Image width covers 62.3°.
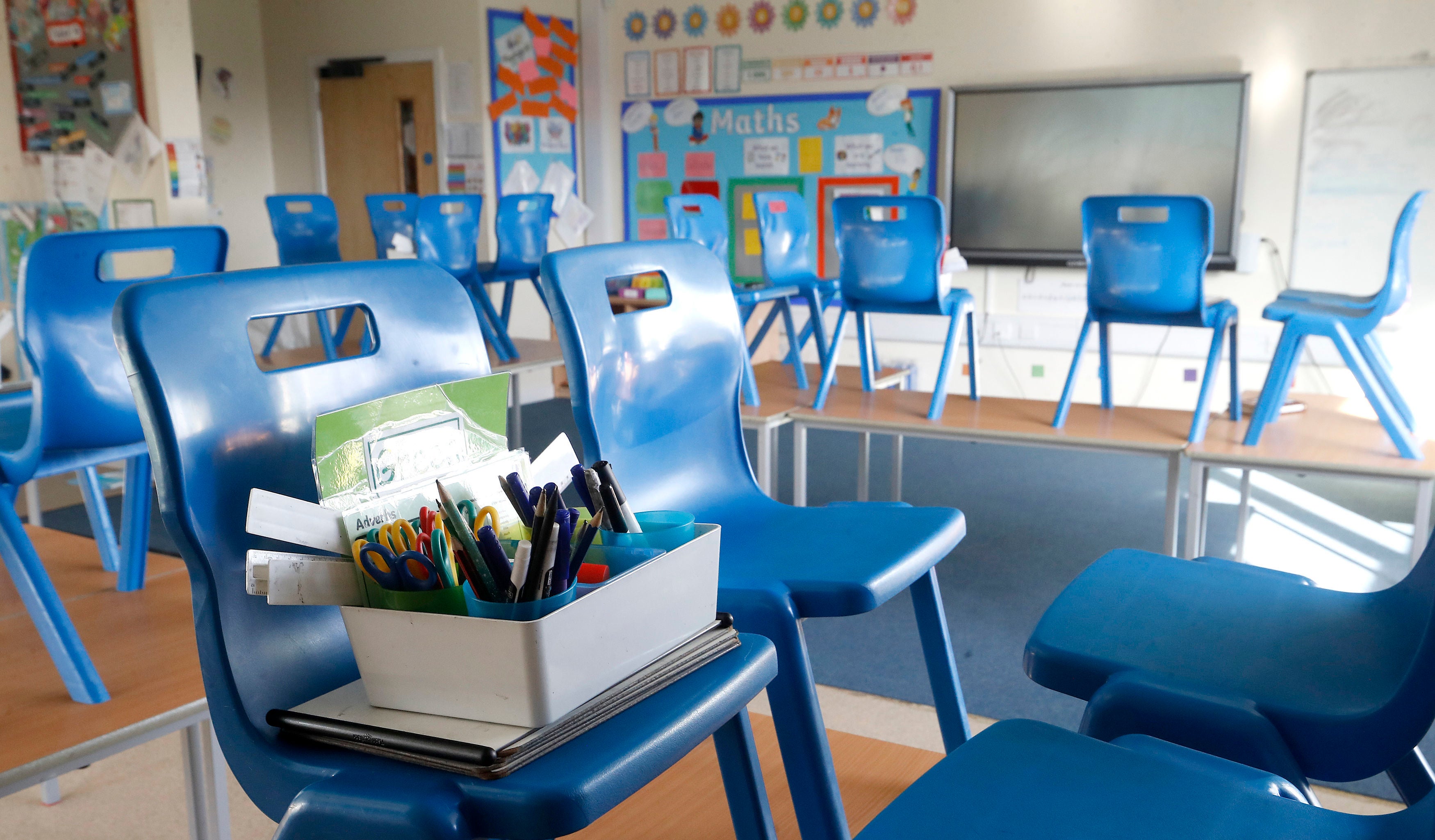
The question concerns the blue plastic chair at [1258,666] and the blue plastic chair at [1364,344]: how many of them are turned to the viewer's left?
2

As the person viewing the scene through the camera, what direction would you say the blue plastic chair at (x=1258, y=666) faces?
facing to the left of the viewer

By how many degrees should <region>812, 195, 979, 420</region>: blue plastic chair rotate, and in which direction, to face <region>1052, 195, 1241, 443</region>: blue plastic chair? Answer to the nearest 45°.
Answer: approximately 90° to its right

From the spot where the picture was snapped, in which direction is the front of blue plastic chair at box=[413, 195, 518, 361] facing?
facing away from the viewer and to the left of the viewer

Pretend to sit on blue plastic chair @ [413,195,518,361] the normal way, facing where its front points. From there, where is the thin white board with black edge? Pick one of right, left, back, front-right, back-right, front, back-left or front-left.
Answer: back-left

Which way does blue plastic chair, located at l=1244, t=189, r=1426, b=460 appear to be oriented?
to the viewer's left

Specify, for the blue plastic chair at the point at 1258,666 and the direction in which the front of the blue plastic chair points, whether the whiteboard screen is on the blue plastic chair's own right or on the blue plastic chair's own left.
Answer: on the blue plastic chair's own right

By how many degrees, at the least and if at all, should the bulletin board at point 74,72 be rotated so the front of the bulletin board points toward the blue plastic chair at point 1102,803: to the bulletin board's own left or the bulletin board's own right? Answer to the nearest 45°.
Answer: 0° — it already faces it

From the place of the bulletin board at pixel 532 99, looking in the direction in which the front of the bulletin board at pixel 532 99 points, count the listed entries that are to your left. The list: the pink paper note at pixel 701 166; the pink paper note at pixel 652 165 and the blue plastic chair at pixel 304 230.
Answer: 2

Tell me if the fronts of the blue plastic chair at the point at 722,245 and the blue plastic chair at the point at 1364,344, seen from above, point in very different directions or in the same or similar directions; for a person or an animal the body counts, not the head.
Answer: very different directions

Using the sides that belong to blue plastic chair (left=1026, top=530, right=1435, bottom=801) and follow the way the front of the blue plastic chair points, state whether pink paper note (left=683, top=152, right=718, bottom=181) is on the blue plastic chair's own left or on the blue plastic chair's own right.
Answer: on the blue plastic chair's own right

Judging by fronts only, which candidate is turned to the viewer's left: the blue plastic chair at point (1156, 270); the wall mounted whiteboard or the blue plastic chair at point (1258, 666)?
the blue plastic chair at point (1258, 666)

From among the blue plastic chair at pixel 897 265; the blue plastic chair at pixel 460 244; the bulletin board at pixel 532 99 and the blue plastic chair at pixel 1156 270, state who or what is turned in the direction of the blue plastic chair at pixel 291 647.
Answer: the bulletin board

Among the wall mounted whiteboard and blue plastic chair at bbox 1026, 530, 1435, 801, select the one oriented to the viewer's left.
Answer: the blue plastic chair

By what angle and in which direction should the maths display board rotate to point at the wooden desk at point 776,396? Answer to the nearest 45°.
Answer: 0° — it already faces it
